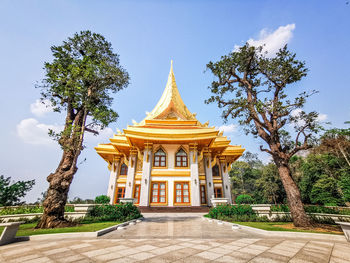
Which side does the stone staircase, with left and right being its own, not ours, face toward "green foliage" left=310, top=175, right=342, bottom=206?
left

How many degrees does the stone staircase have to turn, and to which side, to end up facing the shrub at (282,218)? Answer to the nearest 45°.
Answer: approximately 45° to its left

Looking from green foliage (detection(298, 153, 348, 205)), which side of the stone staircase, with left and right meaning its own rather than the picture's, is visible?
left

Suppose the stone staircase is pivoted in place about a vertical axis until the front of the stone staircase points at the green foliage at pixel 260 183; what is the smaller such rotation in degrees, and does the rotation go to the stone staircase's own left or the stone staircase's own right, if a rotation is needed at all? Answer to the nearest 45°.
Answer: approximately 135° to the stone staircase's own left

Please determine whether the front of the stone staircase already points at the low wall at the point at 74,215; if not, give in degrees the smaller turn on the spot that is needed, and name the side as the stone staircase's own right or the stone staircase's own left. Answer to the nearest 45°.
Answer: approximately 45° to the stone staircase's own right

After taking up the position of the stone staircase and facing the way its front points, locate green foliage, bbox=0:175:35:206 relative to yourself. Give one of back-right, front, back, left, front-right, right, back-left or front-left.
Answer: right

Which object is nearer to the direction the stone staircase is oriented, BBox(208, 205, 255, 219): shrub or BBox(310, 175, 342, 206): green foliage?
the shrub

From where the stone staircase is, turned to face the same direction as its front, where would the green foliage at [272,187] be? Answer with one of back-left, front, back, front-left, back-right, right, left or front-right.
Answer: back-left

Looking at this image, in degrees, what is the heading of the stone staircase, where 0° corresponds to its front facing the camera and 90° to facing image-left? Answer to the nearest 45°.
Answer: approximately 0°

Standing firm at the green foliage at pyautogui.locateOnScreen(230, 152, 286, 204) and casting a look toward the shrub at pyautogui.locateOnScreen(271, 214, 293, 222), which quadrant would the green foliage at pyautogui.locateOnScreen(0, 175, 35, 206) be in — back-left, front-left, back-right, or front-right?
front-right

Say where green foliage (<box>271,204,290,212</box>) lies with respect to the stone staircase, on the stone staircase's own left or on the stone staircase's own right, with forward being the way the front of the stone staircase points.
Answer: on the stone staircase's own left

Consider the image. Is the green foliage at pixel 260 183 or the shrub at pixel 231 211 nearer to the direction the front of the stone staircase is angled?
the shrub

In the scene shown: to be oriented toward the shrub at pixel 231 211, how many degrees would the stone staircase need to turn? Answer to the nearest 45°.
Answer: approximately 45° to its left

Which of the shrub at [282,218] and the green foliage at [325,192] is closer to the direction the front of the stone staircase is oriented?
the shrub
